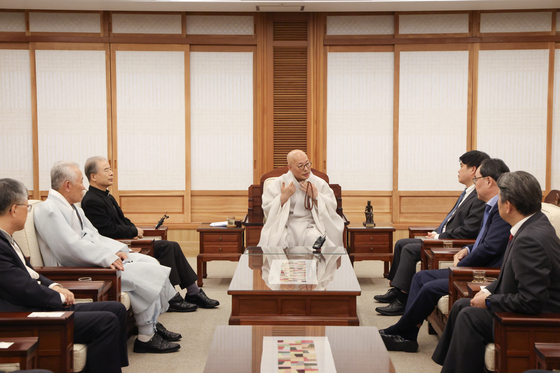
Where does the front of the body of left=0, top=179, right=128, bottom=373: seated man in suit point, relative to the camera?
to the viewer's right

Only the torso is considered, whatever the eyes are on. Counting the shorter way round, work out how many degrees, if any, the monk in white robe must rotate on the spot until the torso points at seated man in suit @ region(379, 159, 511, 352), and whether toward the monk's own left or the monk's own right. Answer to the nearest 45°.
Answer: approximately 45° to the monk's own left

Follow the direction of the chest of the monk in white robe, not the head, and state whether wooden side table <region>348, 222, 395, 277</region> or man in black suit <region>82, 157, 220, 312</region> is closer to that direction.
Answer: the man in black suit

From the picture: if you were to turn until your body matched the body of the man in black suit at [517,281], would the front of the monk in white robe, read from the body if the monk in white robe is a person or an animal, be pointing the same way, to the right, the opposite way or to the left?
to the left

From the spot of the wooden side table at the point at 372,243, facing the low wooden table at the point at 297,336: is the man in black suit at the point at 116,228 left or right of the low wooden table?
right

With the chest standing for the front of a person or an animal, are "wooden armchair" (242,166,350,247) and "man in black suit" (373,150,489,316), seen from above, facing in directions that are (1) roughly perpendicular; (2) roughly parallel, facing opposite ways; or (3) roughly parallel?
roughly perpendicular

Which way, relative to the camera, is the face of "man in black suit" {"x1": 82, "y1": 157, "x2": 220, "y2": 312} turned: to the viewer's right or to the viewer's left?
to the viewer's right

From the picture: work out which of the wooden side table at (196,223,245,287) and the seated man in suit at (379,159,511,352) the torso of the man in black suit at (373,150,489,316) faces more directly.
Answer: the wooden side table

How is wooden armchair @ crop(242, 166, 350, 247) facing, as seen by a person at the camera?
facing the viewer

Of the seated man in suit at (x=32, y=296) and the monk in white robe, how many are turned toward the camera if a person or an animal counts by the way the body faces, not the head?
1

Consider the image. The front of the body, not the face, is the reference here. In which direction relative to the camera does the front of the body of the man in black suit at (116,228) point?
to the viewer's right

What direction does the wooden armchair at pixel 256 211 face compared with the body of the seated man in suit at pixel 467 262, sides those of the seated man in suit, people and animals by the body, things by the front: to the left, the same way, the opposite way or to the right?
to the left

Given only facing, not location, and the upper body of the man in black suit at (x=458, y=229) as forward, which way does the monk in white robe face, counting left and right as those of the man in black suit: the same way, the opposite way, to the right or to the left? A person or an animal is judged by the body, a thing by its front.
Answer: to the left

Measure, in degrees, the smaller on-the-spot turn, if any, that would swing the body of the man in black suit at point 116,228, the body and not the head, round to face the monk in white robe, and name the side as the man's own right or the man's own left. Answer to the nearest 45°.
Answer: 0° — they already face them

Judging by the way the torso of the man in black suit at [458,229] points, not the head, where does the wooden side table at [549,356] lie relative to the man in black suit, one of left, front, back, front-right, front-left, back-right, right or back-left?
left

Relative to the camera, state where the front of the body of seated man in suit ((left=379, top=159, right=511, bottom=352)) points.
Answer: to the viewer's left
